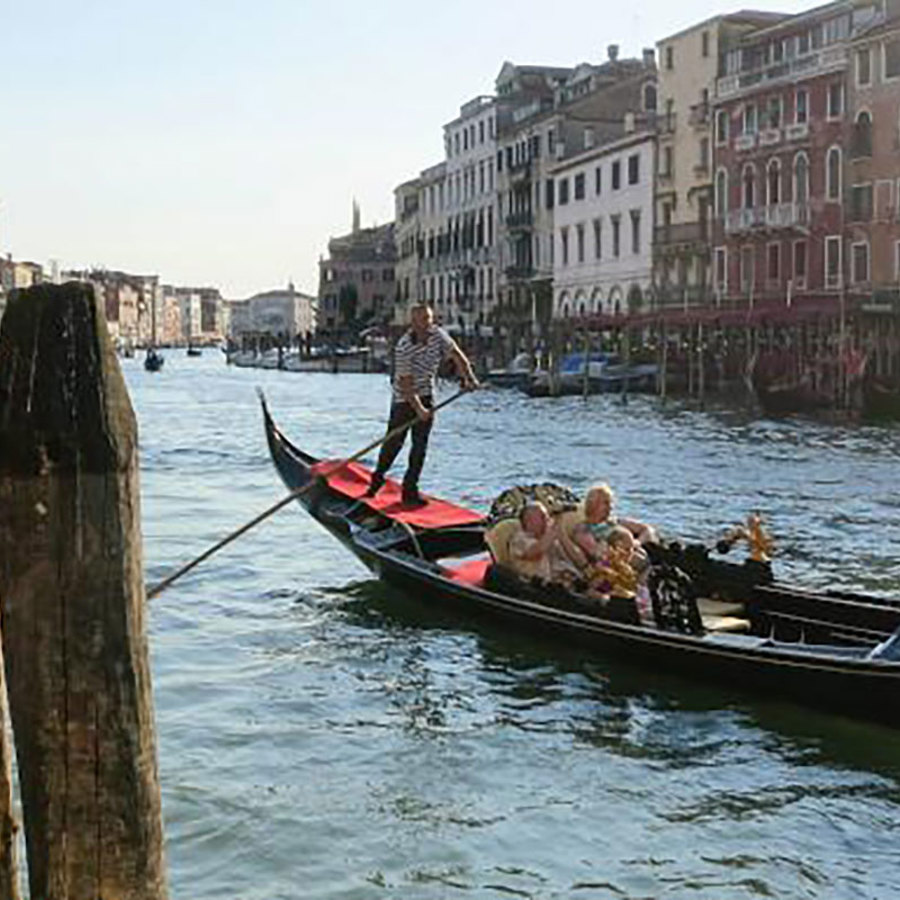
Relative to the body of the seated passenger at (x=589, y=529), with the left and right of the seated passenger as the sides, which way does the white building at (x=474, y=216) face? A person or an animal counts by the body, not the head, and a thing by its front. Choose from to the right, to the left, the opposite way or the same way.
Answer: to the right

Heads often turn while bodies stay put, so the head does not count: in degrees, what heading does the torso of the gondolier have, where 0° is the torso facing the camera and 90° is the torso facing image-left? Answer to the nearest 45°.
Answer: approximately 315°

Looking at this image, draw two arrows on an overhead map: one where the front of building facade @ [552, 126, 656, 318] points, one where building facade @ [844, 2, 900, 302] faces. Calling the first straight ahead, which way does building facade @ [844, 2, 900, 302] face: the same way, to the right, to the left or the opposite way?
the same way

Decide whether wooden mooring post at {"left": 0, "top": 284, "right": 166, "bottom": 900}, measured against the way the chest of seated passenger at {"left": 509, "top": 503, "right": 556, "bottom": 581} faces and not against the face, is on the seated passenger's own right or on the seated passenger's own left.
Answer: on the seated passenger's own right

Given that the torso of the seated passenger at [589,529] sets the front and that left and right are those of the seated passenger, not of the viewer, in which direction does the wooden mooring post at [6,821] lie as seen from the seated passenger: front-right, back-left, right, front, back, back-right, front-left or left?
front-right

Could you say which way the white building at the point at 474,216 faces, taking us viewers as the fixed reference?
facing the viewer and to the left of the viewer

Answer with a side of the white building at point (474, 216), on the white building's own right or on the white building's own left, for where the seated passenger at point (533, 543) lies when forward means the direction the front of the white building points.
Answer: on the white building's own left

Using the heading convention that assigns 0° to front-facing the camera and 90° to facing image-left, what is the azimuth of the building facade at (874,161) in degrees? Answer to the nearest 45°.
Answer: approximately 45°

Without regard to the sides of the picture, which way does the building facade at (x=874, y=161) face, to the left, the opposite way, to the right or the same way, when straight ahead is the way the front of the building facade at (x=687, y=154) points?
the same way

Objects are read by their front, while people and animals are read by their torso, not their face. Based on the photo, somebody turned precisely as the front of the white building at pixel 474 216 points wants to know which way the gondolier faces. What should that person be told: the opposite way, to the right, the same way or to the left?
to the left

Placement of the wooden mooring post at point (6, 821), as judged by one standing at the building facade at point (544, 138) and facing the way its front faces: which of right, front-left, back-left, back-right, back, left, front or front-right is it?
front-left

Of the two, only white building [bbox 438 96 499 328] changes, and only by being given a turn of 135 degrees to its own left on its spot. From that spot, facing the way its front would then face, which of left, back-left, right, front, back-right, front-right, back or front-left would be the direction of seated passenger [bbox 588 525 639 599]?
right

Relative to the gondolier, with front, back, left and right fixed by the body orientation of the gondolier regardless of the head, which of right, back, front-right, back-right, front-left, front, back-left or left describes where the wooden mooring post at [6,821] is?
front-right

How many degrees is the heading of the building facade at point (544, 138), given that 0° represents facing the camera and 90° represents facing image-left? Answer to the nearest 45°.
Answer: approximately 45°
